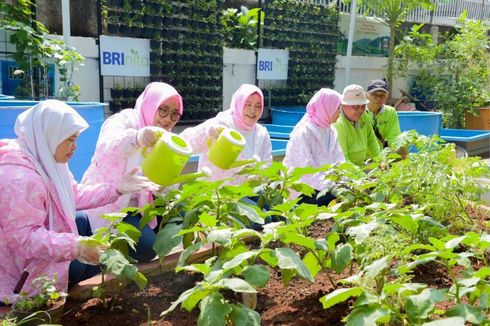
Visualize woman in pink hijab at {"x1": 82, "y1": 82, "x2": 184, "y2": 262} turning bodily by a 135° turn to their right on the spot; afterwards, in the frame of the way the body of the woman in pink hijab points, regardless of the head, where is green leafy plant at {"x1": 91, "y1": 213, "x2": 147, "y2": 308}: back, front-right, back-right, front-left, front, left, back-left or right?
left

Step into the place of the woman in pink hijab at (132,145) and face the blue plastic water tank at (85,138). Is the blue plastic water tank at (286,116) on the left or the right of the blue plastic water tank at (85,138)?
right

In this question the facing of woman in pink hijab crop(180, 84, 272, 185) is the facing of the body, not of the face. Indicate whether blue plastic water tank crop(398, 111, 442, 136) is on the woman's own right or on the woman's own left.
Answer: on the woman's own left

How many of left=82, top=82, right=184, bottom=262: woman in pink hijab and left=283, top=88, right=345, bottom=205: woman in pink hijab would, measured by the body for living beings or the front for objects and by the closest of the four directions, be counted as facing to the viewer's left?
0

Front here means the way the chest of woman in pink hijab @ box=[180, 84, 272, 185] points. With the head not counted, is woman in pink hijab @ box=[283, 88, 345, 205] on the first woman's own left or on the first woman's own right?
on the first woman's own left

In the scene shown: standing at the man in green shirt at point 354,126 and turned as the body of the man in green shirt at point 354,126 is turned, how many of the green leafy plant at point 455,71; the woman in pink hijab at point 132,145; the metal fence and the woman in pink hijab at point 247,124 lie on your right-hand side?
2

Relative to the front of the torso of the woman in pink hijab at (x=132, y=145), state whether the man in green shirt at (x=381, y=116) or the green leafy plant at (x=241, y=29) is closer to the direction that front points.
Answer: the man in green shirt

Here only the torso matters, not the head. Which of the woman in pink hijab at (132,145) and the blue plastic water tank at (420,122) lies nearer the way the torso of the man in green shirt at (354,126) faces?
the woman in pink hijab

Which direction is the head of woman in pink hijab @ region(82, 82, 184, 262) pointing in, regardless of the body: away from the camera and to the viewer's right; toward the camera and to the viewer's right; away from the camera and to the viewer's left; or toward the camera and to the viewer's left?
toward the camera and to the viewer's right
